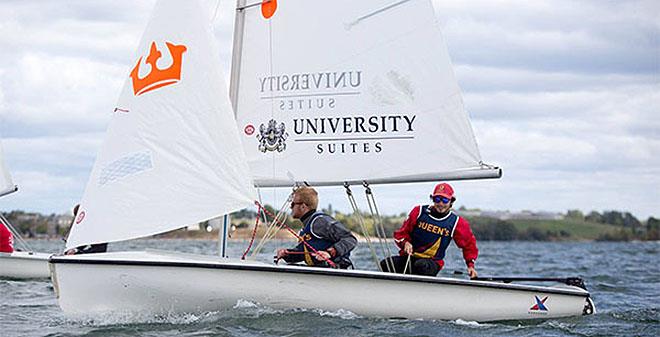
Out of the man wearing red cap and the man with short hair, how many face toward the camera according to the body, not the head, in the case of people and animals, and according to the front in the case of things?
1

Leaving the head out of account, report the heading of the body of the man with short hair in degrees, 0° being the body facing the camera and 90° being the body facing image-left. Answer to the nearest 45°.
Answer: approximately 90°

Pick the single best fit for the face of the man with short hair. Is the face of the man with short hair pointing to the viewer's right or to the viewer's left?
to the viewer's left

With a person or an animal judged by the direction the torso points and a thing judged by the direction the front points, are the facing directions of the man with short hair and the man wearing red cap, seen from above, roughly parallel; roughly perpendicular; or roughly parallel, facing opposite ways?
roughly perpendicular

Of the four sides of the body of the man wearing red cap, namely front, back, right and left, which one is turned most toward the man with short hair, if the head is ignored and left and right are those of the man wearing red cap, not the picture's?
right

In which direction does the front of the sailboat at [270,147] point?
to the viewer's left

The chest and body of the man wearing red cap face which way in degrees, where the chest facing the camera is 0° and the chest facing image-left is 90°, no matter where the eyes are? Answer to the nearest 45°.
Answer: approximately 0°
